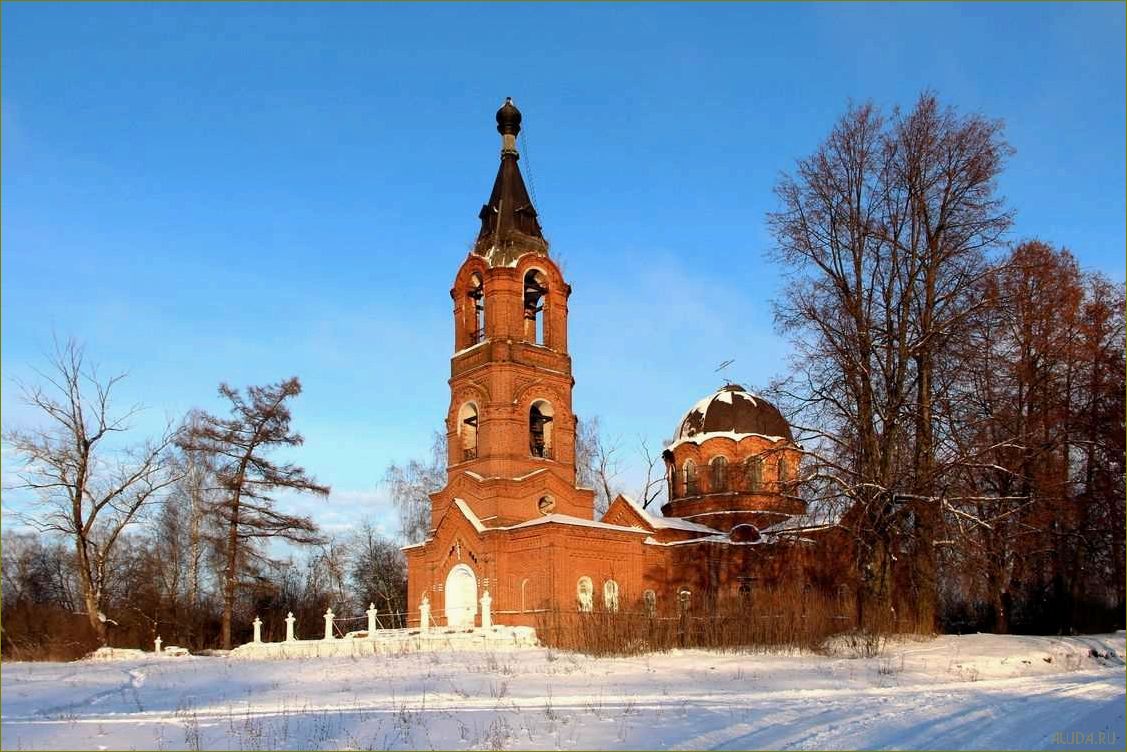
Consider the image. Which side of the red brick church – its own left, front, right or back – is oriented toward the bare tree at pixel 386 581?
right

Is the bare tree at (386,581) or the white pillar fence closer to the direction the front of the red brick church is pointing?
the white pillar fence

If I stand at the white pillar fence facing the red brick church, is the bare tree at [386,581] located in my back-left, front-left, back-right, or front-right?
front-left

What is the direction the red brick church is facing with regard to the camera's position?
facing the viewer and to the left of the viewer

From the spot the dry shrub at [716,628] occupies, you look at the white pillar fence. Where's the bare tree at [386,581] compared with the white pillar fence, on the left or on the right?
right

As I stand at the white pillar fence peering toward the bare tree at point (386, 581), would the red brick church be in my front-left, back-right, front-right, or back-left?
front-right

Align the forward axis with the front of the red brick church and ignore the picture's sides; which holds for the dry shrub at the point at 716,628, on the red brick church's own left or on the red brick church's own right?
on the red brick church's own left
